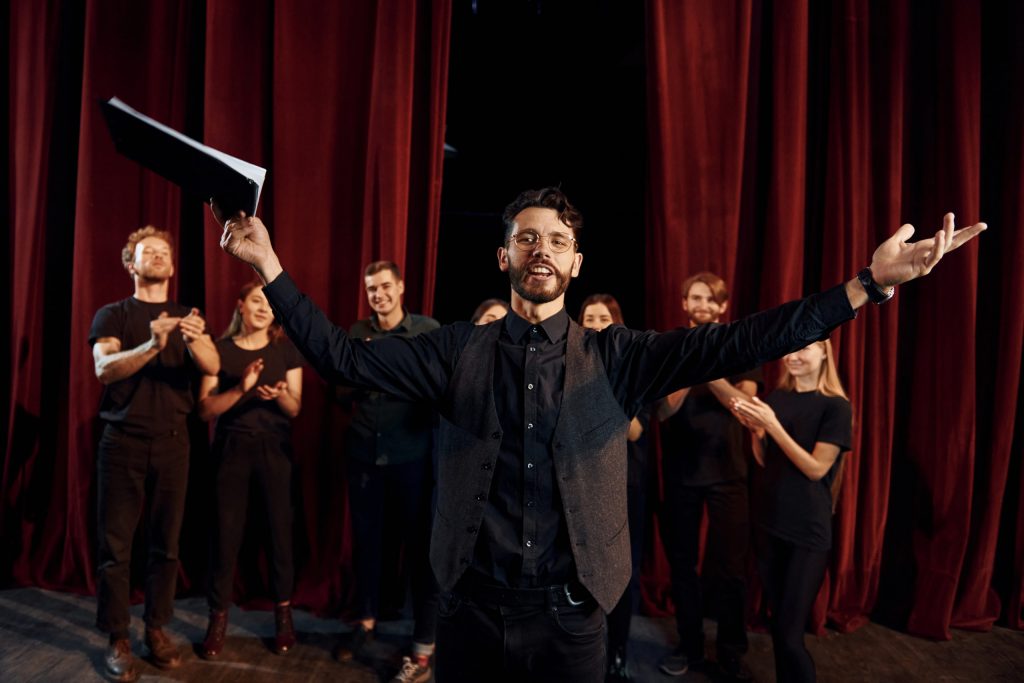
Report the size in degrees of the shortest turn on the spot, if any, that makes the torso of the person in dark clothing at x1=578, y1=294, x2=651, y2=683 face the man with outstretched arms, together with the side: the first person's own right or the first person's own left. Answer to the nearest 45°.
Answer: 0° — they already face them

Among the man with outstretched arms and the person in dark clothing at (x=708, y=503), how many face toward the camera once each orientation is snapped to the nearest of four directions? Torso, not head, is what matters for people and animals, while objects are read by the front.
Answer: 2

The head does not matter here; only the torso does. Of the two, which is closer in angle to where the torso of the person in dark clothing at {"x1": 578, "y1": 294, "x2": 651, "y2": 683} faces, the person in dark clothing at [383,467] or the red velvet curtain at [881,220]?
the person in dark clothing

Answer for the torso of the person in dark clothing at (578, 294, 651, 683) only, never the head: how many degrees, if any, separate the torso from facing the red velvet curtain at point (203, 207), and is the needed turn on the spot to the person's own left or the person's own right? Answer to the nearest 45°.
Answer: approximately 90° to the person's own right

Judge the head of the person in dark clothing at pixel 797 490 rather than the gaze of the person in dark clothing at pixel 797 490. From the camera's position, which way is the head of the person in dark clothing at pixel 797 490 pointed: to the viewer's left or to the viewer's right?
to the viewer's left

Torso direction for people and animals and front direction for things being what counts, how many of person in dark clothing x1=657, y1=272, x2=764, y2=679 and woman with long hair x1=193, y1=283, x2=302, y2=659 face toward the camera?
2
